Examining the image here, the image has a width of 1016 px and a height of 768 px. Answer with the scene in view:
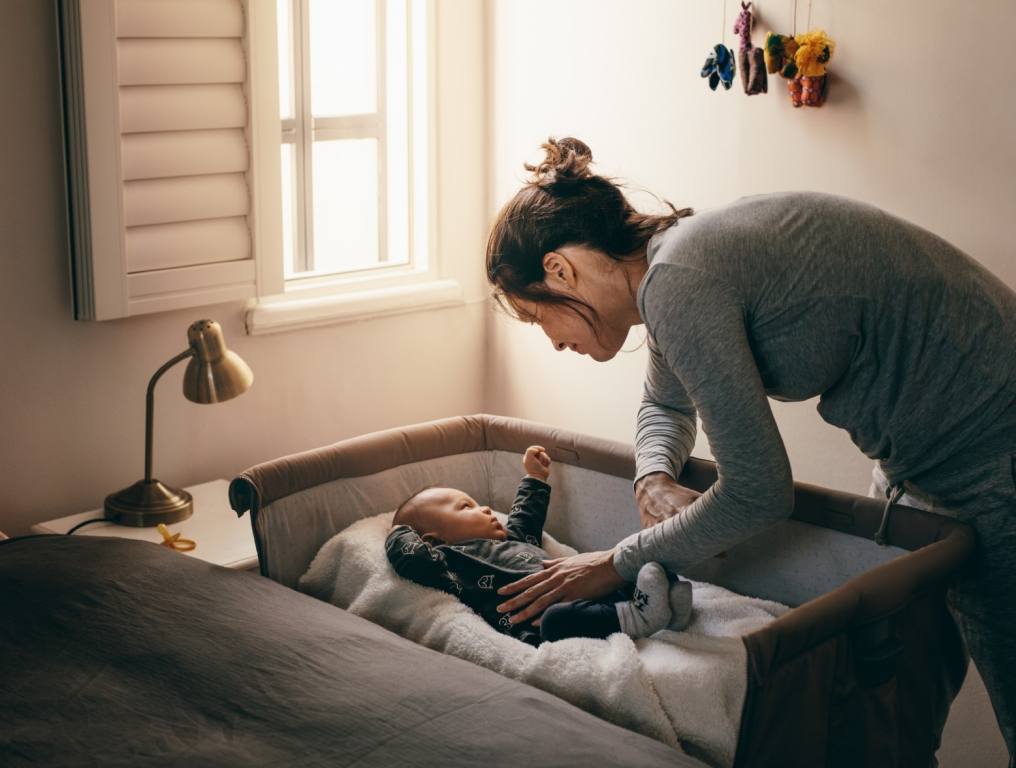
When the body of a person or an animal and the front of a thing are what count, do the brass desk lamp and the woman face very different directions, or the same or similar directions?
very different directions

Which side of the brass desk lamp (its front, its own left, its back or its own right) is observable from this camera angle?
right

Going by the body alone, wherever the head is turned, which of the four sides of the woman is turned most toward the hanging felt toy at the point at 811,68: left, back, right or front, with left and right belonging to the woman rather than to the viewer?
right

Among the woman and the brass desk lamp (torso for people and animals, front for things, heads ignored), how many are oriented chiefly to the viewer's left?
1

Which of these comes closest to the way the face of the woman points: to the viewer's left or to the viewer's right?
to the viewer's left

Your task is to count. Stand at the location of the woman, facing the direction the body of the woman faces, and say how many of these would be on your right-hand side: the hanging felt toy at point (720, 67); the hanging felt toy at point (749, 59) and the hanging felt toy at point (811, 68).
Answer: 3

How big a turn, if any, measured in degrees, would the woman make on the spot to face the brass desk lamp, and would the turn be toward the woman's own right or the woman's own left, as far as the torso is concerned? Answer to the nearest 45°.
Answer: approximately 45° to the woman's own right

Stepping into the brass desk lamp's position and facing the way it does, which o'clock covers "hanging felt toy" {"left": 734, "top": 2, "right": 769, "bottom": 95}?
The hanging felt toy is roughly at 12 o'clock from the brass desk lamp.

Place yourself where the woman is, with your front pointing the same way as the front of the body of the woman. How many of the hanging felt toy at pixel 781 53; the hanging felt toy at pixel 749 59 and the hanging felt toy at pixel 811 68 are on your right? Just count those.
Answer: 3

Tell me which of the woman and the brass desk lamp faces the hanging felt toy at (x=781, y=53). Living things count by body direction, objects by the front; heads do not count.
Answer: the brass desk lamp

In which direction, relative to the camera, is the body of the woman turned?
to the viewer's left
